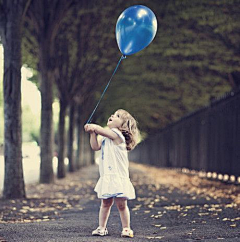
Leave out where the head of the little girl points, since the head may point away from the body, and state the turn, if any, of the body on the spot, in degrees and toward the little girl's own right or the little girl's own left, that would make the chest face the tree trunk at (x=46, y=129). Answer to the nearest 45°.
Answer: approximately 135° to the little girl's own right

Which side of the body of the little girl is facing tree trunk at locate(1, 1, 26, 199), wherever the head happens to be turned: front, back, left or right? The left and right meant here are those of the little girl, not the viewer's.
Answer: right

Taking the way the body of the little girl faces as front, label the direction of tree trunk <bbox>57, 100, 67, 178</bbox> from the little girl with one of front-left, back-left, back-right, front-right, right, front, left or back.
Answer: back-right

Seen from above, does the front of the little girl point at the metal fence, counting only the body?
no

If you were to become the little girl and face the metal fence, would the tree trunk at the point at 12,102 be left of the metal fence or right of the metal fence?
left

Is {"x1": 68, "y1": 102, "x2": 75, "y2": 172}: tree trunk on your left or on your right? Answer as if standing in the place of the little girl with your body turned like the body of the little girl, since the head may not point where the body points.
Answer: on your right

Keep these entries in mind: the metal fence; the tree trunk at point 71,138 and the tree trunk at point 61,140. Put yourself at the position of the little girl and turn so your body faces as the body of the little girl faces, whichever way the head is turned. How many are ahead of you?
0

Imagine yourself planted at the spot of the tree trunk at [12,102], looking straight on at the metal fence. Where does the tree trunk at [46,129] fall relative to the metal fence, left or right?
left

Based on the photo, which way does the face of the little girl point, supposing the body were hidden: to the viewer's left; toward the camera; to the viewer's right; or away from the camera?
to the viewer's left

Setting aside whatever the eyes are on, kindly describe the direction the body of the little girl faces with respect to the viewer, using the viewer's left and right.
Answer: facing the viewer and to the left of the viewer
